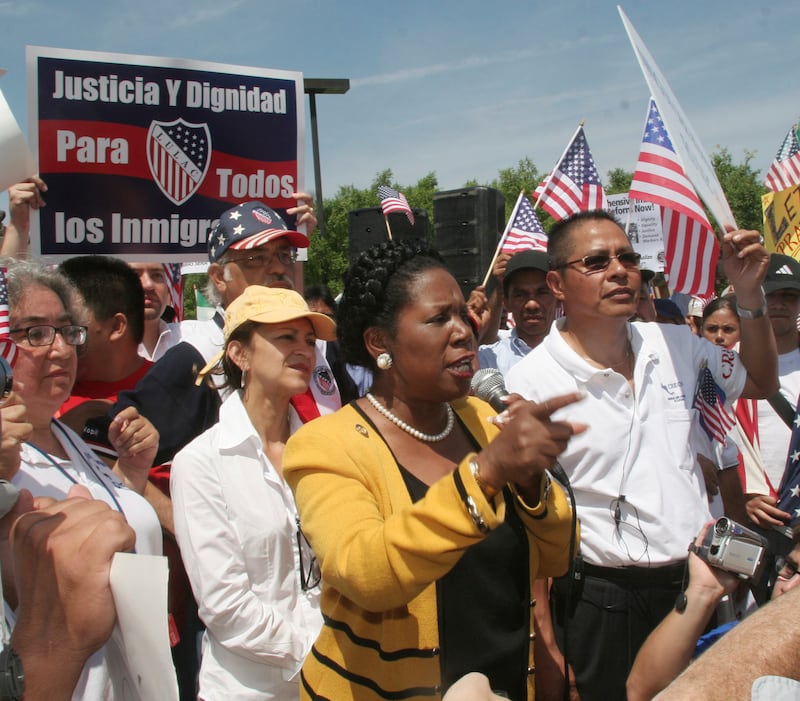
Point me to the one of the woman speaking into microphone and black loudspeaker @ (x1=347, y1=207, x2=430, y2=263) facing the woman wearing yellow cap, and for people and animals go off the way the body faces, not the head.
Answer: the black loudspeaker

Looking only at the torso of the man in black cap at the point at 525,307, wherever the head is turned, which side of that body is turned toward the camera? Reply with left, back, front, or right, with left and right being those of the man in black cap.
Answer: front

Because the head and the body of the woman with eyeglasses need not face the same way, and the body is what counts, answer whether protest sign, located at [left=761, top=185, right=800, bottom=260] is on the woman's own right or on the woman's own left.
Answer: on the woman's own left

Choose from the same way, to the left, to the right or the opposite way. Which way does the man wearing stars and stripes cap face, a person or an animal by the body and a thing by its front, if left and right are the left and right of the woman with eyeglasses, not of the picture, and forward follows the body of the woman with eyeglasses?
the same way

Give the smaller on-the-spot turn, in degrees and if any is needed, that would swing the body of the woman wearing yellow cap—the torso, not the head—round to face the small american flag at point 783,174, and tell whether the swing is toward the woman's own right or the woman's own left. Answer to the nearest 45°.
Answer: approximately 90° to the woman's own left

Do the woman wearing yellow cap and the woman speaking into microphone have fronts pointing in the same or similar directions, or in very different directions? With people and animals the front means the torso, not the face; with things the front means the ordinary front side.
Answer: same or similar directions

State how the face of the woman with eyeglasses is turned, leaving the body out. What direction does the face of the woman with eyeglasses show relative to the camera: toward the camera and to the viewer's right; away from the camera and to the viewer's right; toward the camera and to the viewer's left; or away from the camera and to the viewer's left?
toward the camera and to the viewer's right

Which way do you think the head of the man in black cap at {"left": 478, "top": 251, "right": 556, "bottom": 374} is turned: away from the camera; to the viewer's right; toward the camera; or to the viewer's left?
toward the camera

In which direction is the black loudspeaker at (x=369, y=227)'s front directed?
toward the camera

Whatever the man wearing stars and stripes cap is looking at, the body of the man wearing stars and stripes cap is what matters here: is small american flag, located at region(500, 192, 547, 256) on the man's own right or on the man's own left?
on the man's own left

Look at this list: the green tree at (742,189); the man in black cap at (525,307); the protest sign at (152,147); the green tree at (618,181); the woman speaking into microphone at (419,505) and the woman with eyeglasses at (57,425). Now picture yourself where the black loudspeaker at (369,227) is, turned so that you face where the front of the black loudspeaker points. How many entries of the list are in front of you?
4

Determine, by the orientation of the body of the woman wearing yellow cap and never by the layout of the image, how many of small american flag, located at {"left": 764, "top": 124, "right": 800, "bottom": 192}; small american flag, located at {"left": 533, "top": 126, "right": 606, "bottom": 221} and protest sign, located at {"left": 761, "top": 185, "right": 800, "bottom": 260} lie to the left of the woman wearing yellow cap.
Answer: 3

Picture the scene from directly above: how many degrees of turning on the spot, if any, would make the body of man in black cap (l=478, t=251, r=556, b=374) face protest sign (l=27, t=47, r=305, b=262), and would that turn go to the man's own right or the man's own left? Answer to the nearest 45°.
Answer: approximately 45° to the man's own right

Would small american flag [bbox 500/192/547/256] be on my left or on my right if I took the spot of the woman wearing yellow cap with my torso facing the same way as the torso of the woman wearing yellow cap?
on my left

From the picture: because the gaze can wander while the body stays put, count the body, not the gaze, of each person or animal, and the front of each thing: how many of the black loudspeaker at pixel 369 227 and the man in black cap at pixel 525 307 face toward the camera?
2
